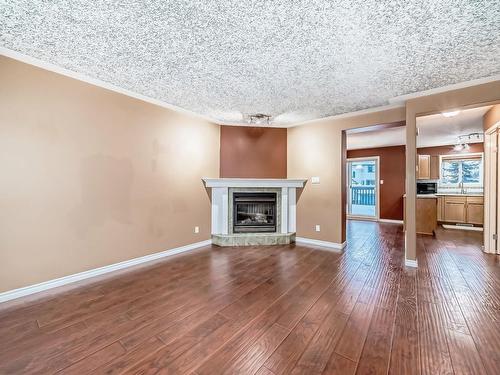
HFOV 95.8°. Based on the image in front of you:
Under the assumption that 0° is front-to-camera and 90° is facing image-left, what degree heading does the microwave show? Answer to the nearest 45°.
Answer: approximately 0°

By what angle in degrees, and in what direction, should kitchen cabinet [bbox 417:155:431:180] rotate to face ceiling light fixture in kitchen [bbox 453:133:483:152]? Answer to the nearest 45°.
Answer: approximately 90° to its left

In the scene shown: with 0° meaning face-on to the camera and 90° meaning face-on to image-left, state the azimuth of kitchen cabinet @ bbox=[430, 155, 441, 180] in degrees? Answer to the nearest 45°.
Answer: approximately 0°

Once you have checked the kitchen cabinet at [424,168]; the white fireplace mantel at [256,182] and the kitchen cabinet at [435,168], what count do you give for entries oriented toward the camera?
3

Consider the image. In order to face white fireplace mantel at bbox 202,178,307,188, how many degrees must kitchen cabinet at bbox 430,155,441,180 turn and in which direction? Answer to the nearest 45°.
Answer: approximately 45° to its right

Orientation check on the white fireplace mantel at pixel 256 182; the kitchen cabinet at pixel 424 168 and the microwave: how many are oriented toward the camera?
3

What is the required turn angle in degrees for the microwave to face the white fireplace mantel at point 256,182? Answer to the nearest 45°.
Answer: approximately 45° to its right

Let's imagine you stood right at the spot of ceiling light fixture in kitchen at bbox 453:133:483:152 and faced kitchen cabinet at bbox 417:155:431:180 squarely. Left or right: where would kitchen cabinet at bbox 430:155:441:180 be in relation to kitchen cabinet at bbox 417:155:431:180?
right
